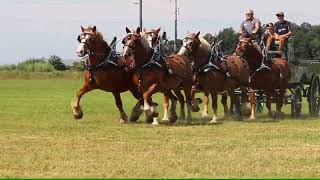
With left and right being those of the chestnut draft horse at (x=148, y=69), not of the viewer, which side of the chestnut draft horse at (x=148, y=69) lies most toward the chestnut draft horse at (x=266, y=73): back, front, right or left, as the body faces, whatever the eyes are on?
back

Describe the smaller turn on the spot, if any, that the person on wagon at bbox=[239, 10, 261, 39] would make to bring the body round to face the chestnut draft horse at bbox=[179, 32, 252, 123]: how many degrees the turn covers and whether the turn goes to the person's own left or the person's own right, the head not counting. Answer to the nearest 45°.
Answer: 0° — they already face it

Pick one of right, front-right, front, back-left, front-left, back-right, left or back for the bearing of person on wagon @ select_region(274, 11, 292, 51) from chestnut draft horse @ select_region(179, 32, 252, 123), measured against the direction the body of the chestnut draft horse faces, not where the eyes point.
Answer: back

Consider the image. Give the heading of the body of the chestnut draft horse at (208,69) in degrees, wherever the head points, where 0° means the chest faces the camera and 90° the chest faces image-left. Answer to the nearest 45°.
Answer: approximately 45°

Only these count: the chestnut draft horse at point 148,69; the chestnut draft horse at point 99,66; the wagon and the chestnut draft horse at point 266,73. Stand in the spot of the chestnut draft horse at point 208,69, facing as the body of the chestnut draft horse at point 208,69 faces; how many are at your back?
2

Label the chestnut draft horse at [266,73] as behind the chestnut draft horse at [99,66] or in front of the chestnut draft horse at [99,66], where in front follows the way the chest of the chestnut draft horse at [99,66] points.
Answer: behind

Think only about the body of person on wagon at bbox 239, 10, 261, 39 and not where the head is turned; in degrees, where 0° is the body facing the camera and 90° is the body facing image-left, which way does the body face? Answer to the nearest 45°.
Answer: approximately 45°
